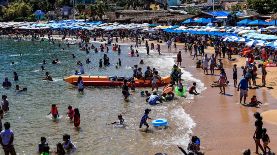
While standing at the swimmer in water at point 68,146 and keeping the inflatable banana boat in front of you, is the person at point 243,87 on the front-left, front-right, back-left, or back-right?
front-right

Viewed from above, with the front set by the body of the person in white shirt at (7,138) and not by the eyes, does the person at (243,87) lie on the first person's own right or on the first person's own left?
on the first person's own right

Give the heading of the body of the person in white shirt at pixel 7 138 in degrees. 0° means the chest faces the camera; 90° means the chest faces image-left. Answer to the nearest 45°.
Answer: approximately 180°

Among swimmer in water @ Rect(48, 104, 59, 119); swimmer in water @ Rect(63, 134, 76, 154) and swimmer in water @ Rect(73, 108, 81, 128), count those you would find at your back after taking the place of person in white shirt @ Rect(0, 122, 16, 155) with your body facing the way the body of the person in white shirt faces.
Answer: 0

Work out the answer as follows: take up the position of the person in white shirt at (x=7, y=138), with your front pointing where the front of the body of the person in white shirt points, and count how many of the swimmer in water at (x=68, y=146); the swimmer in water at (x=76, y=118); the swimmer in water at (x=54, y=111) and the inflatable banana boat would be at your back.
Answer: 0

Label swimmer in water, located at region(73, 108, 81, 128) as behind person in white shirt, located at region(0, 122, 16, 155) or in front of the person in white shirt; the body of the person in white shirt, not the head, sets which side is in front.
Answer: in front

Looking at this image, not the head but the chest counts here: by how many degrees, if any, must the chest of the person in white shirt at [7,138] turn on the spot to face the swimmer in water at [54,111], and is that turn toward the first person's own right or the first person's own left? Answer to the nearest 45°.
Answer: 0° — they already face them

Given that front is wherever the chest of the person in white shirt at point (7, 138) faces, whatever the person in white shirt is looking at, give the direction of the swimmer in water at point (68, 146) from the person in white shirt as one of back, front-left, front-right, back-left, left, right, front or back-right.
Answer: front-right
